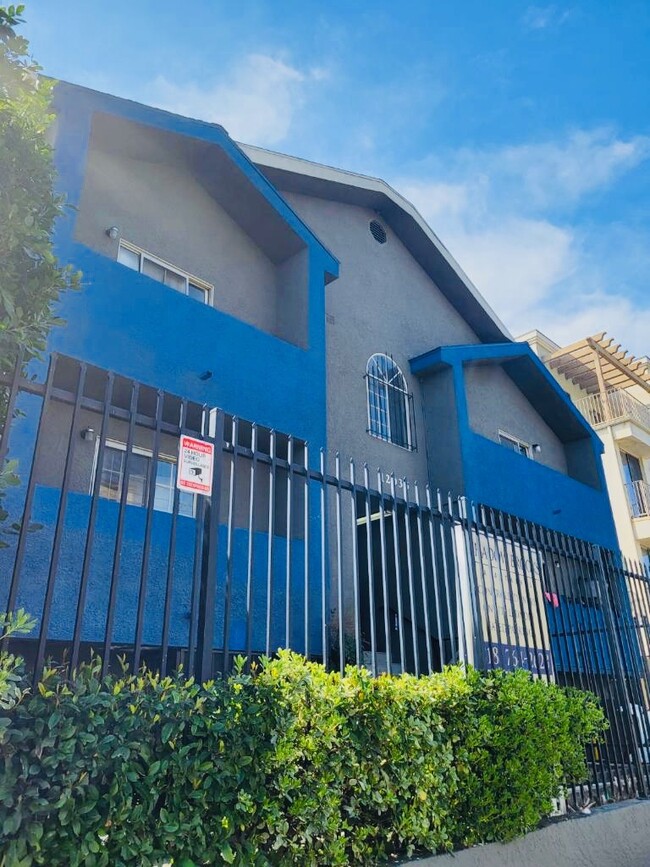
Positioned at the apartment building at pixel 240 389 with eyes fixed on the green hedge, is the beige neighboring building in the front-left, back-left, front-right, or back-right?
back-left

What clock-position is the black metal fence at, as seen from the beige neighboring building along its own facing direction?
The black metal fence is roughly at 2 o'clock from the beige neighboring building.

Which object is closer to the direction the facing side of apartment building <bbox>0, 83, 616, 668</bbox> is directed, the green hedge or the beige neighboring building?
the green hedge

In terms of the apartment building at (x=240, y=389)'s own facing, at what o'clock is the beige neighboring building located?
The beige neighboring building is roughly at 9 o'clock from the apartment building.

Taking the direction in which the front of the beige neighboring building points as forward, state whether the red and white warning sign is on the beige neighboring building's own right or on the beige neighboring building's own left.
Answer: on the beige neighboring building's own right

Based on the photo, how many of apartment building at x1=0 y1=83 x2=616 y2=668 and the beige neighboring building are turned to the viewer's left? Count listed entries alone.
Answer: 0

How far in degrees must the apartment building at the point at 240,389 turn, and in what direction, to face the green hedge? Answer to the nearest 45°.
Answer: approximately 45° to its right

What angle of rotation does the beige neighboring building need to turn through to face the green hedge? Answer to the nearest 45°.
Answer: approximately 45° to its right

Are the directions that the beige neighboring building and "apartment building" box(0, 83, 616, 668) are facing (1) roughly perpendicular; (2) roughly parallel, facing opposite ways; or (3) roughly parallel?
roughly parallel

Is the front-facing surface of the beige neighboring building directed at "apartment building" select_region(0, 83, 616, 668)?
no
